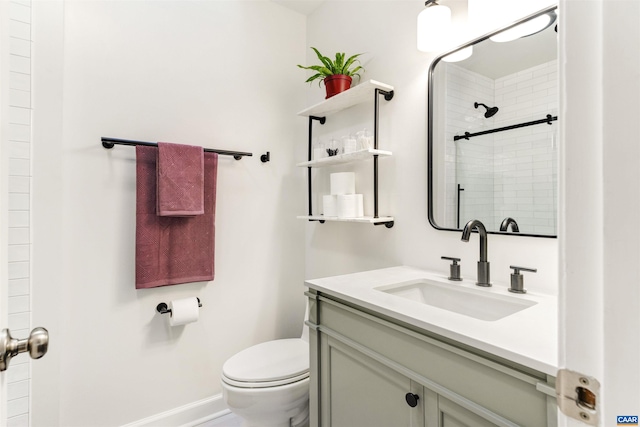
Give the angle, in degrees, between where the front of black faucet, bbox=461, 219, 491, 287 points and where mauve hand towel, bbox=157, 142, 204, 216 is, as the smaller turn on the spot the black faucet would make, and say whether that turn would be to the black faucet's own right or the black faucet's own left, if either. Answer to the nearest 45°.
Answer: approximately 45° to the black faucet's own right

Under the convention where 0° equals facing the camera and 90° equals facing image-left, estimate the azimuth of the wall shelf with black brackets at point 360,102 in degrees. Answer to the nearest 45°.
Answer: approximately 45°

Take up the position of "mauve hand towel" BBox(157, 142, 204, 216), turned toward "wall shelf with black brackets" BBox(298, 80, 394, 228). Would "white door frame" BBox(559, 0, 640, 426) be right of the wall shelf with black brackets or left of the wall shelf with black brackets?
right

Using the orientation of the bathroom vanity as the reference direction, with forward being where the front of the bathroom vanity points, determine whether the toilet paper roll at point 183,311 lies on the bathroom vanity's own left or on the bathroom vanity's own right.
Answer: on the bathroom vanity's own right

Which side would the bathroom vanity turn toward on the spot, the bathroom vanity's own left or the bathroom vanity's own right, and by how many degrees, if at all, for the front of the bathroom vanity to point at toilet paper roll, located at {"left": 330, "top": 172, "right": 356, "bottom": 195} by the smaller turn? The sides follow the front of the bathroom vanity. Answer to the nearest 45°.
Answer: approximately 90° to the bathroom vanity's own right

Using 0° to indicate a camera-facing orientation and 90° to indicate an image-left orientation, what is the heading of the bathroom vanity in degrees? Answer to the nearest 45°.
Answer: approximately 45°

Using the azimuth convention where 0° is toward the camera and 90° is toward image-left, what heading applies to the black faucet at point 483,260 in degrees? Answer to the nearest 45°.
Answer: approximately 45°

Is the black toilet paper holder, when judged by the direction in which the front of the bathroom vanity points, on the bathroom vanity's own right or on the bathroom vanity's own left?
on the bathroom vanity's own right

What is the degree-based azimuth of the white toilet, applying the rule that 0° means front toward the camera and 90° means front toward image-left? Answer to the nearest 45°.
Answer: approximately 45°

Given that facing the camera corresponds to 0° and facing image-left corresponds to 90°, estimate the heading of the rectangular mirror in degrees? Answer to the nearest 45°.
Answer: approximately 45°
